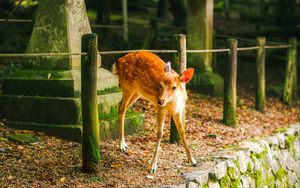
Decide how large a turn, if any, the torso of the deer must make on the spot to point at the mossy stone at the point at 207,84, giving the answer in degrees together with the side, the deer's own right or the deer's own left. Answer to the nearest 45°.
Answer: approximately 135° to the deer's own left

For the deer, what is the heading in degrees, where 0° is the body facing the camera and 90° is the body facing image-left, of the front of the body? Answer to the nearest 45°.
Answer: approximately 315°

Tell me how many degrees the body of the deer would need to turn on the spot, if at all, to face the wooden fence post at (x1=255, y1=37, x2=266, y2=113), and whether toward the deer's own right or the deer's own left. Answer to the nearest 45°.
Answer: approximately 90° to the deer's own left

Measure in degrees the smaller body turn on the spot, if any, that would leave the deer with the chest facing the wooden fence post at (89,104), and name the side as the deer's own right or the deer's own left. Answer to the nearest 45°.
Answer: approximately 90° to the deer's own right

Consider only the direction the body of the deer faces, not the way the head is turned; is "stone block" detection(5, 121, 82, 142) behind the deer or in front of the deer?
behind
